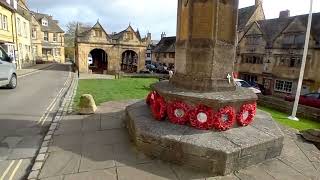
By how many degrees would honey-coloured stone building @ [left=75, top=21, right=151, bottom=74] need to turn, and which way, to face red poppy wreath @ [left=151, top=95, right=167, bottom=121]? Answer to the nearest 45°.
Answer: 0° — it already faces it

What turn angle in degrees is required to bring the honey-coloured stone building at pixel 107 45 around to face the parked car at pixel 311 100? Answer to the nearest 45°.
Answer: approximately 45° to its left

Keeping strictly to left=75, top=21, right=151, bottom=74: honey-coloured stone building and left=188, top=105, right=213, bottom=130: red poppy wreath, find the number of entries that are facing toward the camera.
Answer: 2

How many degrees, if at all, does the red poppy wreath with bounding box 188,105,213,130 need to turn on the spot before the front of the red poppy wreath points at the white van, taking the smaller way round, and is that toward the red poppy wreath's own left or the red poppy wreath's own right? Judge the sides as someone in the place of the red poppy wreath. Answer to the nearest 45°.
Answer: approximately 135° to the red poppy wreath's own right

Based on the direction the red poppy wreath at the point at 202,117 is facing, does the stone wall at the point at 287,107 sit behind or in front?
behind

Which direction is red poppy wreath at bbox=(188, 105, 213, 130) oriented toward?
toward the camera

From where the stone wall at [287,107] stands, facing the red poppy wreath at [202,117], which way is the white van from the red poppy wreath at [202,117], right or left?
right

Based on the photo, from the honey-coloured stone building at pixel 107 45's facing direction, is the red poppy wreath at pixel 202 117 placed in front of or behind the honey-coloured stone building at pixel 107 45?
in front

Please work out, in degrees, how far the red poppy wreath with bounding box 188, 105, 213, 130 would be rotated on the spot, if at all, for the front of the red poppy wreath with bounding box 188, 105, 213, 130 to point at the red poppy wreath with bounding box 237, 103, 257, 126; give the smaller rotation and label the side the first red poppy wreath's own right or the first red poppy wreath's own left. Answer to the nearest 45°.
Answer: approximately 135° to the first red poppy wreath's own left

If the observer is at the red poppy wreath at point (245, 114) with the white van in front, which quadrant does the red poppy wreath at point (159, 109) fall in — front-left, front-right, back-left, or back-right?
front-left

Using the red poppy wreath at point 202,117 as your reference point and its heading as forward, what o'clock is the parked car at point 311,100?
The parked car is roughly at 7 o'clock from the red poppy wreath.

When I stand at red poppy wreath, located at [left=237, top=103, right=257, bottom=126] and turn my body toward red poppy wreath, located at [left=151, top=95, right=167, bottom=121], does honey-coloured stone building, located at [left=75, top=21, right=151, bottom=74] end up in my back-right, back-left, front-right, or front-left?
front-right
